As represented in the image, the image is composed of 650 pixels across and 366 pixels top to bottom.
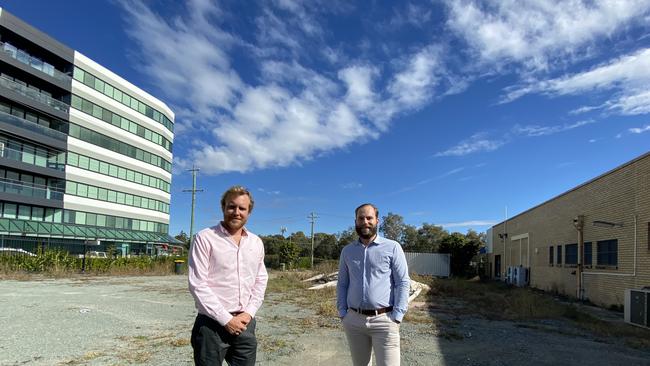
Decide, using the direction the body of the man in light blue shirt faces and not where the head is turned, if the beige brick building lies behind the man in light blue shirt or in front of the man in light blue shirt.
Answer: behind

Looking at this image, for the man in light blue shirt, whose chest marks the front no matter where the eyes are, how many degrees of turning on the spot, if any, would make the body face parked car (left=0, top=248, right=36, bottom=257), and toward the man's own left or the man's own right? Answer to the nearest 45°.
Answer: approximately 135° to the man's own right

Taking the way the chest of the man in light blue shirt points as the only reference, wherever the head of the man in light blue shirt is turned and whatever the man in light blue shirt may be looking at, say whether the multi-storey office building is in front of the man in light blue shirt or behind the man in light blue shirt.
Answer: behind

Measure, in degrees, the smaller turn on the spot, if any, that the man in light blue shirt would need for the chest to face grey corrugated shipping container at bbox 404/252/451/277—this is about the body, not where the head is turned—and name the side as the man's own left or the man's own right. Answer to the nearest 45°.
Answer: approximately 180°

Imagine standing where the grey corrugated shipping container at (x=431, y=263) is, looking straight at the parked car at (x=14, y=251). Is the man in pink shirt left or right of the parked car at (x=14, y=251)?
left

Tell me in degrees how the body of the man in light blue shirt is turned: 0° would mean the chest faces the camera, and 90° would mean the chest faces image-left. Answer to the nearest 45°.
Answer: approximately 0°

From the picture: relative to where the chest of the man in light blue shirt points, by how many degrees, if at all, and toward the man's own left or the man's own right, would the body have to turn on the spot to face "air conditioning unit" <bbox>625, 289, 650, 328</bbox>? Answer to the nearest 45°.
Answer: approximately 135° to the man's own left

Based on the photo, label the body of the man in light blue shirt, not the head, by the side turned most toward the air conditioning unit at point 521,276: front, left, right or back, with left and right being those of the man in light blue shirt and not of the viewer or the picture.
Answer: back
